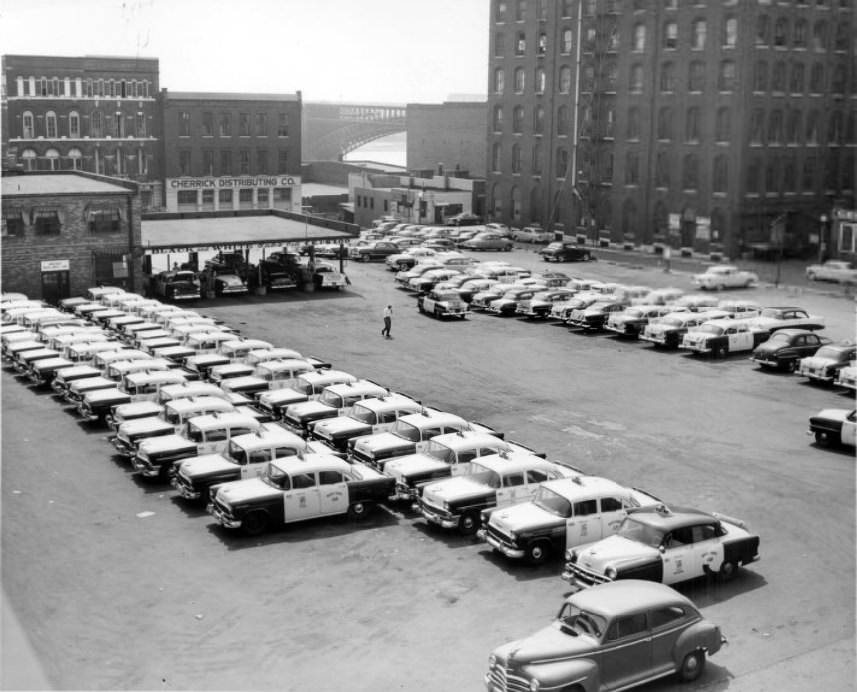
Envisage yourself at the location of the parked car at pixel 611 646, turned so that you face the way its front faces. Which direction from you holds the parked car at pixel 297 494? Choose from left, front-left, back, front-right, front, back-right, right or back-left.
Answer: right

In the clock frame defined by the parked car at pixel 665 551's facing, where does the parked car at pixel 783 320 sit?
the parked car at pixel 783 320 is roughly at 5 o'clock from the parked car at pixel 665 551.

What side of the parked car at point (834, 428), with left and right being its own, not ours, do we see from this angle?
left

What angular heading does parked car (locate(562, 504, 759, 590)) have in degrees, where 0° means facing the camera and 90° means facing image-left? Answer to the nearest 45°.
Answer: approximately 45°

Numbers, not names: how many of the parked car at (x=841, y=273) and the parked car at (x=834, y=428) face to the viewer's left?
2

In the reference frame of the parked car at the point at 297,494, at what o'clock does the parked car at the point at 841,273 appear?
the parked car at the point at 841,273 is roughly at 6 o'clock from the parked car at the point at 297,494.

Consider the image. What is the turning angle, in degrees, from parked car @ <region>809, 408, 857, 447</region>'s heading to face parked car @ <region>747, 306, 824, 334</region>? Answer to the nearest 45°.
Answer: approximately 90° to its right

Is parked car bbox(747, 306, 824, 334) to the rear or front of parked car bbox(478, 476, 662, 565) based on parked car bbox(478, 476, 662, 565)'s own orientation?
to the rear

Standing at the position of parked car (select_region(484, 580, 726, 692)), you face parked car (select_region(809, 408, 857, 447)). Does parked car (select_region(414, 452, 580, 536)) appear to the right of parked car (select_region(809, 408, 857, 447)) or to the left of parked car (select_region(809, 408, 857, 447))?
left

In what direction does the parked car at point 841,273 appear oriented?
to the viewer's left

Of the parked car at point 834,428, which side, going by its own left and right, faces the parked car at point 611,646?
left

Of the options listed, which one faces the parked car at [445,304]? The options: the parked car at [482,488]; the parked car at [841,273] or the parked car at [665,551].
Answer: the parked car at [841,273]

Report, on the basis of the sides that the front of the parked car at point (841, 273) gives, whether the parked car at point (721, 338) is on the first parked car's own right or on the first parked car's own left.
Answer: on the first parked car's own left
